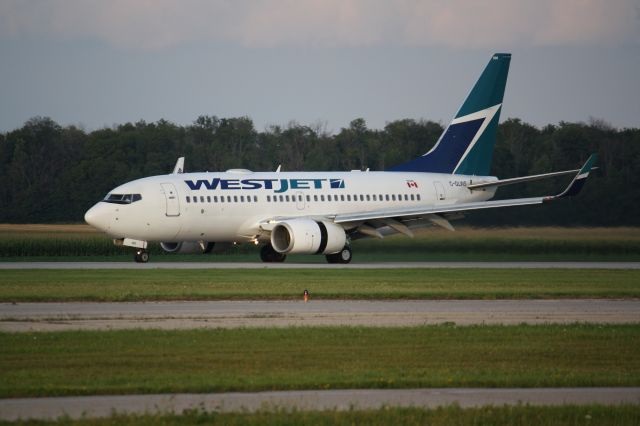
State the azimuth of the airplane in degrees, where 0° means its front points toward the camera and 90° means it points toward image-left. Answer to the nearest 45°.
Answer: approximately 45°
